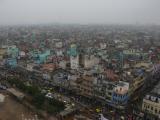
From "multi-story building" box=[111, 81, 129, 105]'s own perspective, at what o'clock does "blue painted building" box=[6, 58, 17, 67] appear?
The blue painted building is roughly at 4 o'clock from the multi-story building.

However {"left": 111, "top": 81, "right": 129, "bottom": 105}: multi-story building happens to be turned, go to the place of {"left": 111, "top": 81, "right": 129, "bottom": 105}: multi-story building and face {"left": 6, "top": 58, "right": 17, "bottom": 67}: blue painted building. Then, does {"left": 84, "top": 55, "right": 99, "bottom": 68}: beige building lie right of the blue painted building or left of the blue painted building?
right

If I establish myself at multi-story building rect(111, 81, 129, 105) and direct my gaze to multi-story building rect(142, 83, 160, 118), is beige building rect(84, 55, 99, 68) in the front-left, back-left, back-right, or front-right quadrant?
back-left

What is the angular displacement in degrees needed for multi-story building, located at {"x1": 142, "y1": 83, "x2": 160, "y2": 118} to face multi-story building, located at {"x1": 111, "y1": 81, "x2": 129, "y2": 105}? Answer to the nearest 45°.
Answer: approximately 45° to its right

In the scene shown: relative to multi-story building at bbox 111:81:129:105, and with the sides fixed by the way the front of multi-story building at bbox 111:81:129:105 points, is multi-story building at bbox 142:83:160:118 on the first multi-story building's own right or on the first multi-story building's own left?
on the first multi-story building's own left

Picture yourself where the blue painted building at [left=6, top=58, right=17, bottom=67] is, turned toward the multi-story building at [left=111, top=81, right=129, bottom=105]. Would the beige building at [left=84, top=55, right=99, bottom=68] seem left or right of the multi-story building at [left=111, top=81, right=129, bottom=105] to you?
left

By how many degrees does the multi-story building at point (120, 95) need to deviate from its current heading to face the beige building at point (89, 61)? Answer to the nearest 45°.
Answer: approximately 180°
